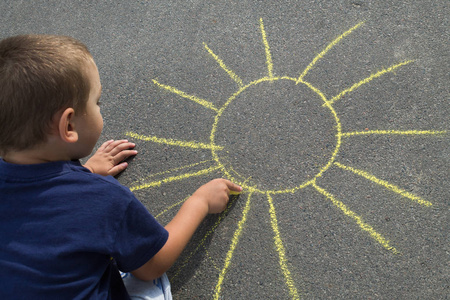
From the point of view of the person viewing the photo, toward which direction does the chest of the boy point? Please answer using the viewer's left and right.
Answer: facing away from the viewer and to the right of the viewer

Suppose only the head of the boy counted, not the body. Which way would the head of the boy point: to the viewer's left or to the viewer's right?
to the viewer's right
